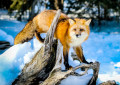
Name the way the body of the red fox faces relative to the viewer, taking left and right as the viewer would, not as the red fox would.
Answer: facing the viewer and to the right of the viewer
